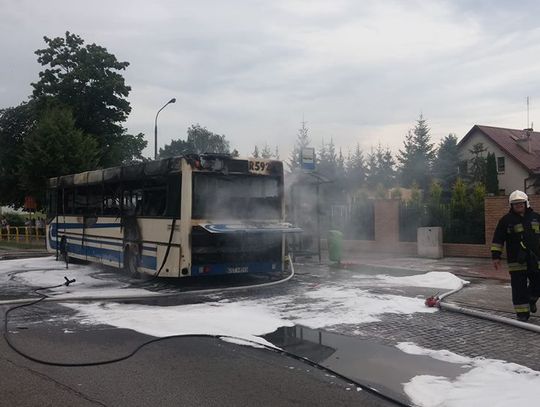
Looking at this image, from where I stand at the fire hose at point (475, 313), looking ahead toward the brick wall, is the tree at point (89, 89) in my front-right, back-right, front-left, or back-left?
front-left

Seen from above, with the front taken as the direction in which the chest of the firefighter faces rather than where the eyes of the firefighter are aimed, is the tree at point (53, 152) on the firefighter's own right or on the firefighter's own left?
on the firefighter's own right

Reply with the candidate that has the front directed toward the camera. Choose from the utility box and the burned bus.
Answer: the utility box

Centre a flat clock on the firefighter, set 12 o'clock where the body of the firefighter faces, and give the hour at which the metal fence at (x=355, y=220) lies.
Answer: The metal fence is roughly at 5 o'clock from the firefighter.

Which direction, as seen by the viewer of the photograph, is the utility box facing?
facing the viewer

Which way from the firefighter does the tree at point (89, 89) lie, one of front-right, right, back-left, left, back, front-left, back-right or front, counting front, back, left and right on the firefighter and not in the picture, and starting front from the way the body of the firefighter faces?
back-right

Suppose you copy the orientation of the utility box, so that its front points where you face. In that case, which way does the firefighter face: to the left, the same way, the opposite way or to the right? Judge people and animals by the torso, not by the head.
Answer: the same way

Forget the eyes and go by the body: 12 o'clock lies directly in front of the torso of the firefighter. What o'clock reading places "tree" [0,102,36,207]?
The tree is roughly at 4 o'clock from the firefighter.

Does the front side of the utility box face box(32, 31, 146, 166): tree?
no

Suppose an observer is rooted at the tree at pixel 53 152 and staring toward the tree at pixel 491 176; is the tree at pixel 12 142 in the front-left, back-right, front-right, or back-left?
back-left

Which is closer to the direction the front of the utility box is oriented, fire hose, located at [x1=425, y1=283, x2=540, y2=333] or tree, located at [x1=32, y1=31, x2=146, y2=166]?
the fire hose
